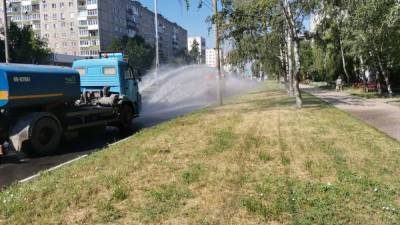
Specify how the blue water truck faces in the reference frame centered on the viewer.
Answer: facing away from the viewer and to the right of the viewer
